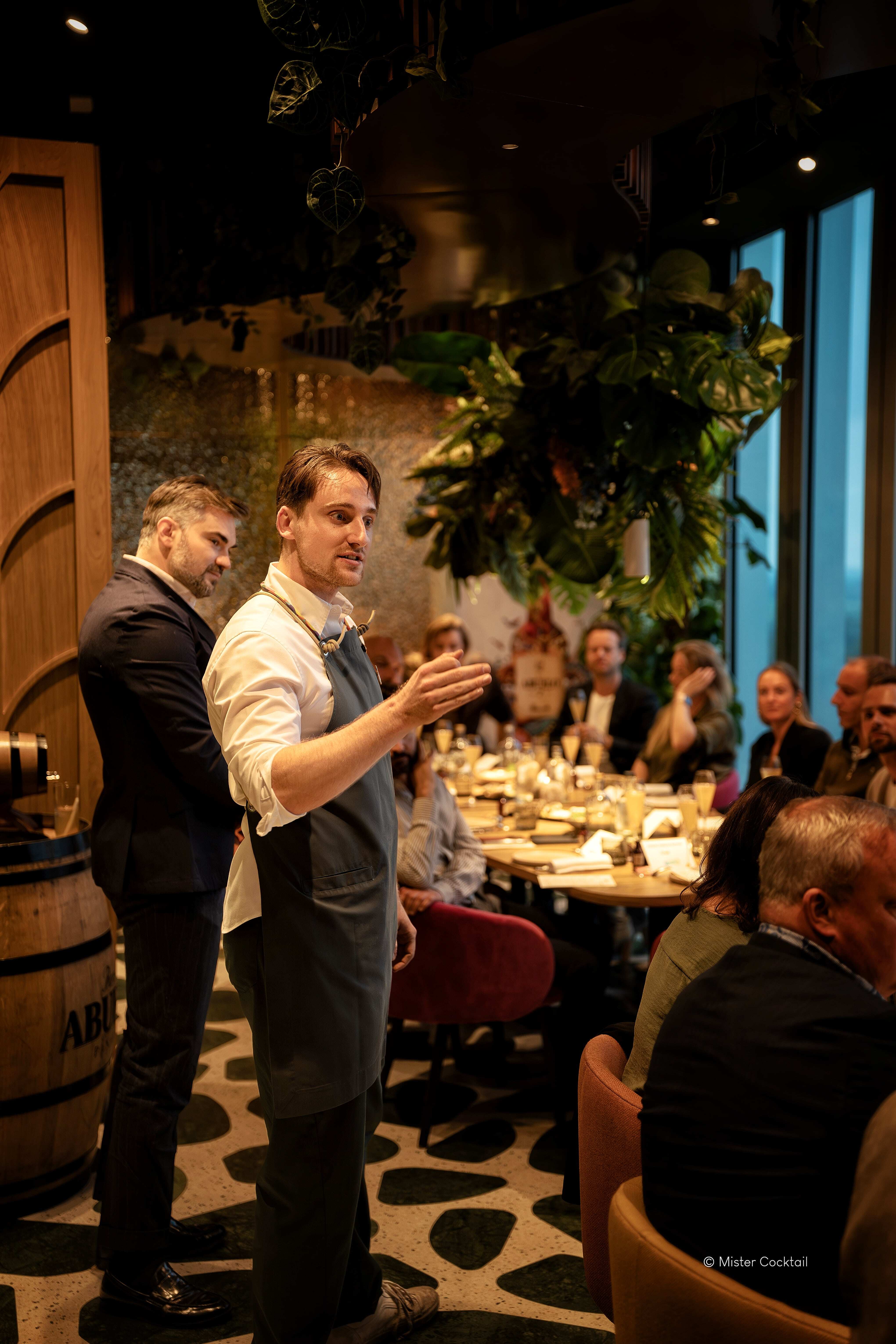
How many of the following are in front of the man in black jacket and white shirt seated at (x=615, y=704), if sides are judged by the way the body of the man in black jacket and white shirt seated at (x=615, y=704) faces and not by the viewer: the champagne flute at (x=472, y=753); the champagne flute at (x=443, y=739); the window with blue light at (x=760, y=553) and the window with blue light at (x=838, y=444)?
2

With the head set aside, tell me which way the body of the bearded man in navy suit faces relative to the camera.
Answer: to the viewer's right

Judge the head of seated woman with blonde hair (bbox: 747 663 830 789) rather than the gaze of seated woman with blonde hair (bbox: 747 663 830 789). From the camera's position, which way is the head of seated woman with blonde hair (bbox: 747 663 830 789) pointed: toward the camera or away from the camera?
toward the camera

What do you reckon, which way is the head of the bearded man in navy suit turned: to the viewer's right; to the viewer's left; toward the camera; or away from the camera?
to the viewer's right

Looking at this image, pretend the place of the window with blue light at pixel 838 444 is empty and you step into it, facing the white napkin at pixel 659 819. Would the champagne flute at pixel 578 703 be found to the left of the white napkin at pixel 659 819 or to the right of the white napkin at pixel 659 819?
right

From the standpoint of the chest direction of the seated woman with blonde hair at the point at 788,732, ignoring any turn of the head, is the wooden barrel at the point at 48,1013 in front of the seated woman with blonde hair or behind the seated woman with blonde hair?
in front

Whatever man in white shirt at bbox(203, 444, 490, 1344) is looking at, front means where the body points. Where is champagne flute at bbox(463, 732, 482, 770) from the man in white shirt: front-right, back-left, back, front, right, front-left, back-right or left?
back-left

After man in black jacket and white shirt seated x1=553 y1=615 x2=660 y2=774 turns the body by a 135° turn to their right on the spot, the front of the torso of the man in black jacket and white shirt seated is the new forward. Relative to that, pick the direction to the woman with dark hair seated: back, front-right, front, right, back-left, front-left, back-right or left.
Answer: back

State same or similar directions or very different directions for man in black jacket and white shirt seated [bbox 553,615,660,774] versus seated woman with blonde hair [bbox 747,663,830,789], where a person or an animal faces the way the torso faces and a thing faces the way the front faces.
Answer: same or similar directions

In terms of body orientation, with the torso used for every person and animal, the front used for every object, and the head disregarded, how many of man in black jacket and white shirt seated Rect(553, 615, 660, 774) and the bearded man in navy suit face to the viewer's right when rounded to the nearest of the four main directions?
1

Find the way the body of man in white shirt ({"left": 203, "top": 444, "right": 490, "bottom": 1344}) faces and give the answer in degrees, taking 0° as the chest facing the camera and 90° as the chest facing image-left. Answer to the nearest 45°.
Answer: approximately 315°

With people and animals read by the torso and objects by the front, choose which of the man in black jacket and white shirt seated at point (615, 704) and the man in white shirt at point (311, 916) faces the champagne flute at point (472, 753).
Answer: the man in black jacket and white shirt seated

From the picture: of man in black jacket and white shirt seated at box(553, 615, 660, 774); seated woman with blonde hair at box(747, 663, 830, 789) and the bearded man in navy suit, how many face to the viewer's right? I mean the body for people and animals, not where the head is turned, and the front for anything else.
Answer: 1

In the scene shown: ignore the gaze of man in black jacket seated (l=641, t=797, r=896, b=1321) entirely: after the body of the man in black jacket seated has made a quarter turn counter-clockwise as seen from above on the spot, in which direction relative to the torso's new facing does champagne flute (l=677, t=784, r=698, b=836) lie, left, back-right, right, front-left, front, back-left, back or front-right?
front-right

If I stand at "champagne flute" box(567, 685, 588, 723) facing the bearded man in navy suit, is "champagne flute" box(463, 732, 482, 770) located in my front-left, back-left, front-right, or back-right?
front-right
